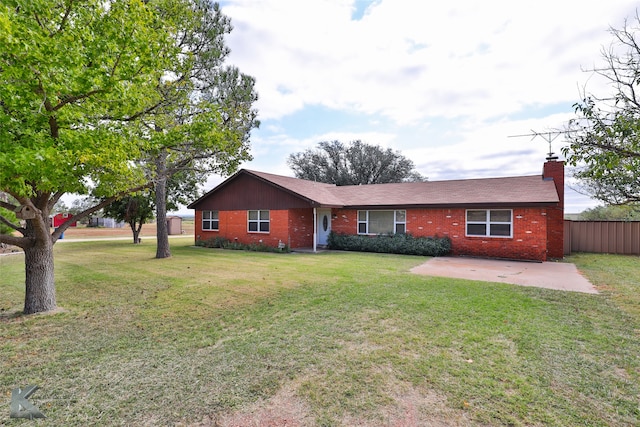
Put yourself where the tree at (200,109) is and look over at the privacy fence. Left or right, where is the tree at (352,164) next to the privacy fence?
left

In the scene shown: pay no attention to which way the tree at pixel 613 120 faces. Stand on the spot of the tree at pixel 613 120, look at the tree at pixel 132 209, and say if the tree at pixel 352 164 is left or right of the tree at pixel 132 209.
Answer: right

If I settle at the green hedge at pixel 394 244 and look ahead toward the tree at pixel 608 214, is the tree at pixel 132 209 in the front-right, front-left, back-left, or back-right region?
back-left

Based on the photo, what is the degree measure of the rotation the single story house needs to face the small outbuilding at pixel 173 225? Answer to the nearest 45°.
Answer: approximately 135° to its right

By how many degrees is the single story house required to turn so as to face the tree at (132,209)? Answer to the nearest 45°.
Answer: approximately 90° to its right

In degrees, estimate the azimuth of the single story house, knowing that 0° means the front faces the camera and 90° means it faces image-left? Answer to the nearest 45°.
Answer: approximately 0°

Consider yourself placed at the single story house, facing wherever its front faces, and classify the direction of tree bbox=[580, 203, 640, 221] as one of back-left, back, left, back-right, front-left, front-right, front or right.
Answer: back-left

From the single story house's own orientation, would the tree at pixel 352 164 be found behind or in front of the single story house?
behind

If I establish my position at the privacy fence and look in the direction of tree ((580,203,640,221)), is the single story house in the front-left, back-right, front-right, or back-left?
back-left
